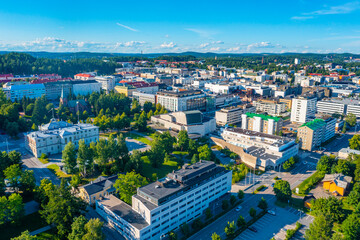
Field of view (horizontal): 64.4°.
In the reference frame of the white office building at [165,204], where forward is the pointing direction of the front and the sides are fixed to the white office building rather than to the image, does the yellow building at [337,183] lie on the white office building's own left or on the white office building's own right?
on the white office building's own left

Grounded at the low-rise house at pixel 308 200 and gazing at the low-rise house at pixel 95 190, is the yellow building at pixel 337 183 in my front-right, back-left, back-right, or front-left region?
back-right

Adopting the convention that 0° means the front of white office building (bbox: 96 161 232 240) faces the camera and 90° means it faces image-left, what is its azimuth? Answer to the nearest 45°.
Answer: approximately 315°

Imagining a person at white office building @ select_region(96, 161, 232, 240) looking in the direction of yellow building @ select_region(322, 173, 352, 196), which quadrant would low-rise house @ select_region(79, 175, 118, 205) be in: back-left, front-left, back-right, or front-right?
back-left

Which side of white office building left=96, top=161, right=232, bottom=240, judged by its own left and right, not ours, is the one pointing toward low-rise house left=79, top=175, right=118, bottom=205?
back

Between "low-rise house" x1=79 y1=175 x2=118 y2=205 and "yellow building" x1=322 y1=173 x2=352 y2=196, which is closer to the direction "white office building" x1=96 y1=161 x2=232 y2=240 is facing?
the yellow building

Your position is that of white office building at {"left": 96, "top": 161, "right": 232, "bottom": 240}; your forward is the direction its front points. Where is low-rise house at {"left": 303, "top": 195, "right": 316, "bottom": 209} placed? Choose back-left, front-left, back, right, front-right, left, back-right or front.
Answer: front-left
